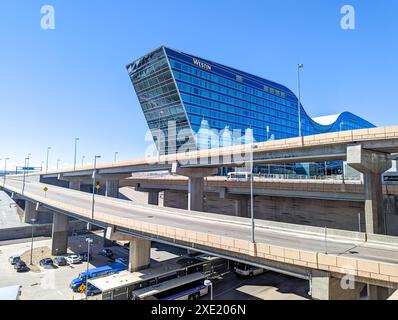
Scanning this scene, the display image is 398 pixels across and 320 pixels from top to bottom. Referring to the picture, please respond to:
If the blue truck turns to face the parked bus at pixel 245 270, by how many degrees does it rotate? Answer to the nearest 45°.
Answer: approximately 135° to its left

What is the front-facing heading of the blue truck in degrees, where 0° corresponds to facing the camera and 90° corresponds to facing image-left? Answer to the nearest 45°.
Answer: approximately 45°

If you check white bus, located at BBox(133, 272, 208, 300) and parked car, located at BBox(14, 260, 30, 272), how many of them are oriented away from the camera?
0

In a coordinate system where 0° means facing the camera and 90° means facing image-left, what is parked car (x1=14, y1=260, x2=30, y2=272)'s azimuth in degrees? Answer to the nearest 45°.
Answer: approximately 315°
